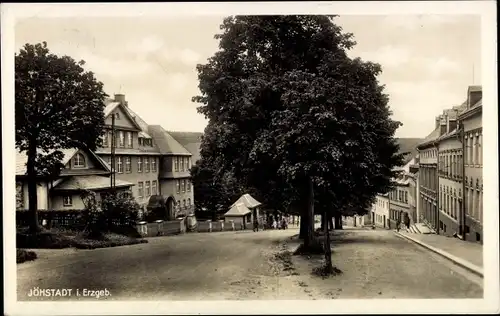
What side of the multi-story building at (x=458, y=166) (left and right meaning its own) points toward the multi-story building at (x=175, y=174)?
front

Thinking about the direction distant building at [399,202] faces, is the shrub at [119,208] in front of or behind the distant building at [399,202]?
in front

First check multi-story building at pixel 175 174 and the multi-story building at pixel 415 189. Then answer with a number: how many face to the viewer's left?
1

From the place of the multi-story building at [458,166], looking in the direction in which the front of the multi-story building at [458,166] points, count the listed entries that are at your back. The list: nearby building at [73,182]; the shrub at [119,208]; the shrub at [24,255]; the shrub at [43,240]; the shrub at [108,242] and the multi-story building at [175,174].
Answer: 0

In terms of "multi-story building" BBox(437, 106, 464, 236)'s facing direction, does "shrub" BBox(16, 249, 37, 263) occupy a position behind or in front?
in front

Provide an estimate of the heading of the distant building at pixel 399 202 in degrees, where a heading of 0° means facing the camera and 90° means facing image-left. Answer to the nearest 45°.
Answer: approximately 45°

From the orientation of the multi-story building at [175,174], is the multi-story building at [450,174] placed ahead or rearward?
ahead

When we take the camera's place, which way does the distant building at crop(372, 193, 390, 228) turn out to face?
facing the viewer and to the left of the viewer

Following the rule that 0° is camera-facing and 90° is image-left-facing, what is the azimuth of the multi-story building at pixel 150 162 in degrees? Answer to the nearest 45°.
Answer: approximately 315°

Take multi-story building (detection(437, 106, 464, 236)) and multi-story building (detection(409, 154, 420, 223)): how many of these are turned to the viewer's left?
2

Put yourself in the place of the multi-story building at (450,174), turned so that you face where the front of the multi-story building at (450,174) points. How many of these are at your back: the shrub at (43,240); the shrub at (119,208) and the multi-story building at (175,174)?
0

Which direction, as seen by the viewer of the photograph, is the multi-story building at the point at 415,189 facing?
facing to the left of the viewer

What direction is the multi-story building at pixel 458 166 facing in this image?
to the viewer's left
